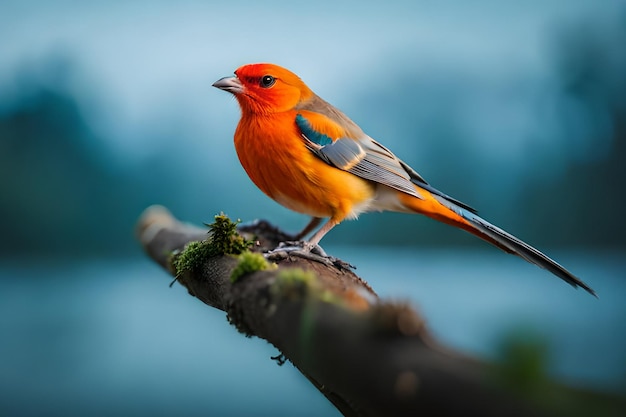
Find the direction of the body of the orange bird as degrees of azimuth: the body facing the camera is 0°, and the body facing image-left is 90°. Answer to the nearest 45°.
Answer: approximately 90°
